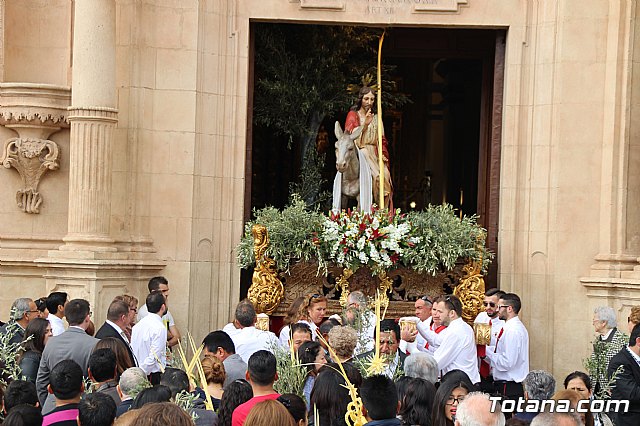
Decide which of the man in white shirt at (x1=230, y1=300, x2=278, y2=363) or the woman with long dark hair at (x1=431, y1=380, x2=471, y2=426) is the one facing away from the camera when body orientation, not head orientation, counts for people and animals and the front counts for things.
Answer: the man in white shirt

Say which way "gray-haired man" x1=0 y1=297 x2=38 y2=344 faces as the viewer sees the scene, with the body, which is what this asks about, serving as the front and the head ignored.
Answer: to the viewer's right

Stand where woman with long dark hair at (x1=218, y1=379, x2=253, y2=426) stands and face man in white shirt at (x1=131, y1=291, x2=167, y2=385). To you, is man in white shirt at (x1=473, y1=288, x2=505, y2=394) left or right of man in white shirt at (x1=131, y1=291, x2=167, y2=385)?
right

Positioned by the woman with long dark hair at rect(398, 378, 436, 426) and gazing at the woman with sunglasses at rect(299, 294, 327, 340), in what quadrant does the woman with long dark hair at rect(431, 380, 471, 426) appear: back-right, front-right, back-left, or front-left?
back-right

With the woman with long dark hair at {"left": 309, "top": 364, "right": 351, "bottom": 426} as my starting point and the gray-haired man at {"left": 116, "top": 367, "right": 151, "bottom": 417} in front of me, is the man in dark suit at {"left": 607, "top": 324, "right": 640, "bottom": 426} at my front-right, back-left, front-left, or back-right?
back-right

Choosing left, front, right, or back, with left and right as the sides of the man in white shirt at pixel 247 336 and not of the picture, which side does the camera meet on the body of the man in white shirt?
back
